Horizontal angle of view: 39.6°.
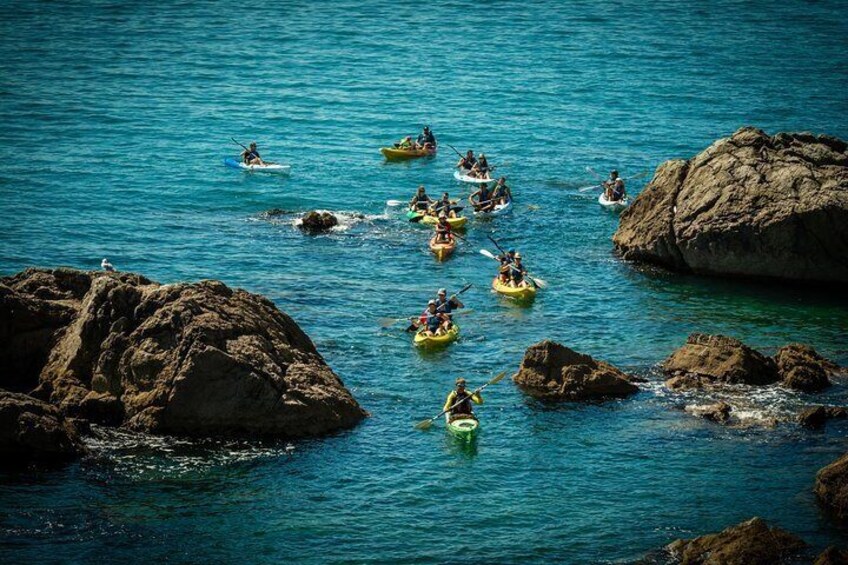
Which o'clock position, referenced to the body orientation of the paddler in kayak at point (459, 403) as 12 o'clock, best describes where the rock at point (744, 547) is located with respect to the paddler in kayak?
The rock is roughly at 11 o'clock from the paddler in kayak.

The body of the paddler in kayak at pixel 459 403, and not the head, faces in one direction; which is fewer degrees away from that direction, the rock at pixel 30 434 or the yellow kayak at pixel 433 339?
the rock

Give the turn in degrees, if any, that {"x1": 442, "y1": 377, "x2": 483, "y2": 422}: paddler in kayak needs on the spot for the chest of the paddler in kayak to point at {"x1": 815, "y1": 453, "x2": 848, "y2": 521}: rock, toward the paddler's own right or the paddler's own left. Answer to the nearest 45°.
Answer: approximately 45° to the paddler's own left

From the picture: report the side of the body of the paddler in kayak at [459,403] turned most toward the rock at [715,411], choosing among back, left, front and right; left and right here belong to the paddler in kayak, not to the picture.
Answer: left

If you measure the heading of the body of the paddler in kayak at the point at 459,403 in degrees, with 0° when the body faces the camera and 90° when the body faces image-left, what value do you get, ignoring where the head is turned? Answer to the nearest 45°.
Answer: approximately 0°

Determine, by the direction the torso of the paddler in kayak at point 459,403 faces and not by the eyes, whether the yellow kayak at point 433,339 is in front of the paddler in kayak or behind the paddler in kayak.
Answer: behind

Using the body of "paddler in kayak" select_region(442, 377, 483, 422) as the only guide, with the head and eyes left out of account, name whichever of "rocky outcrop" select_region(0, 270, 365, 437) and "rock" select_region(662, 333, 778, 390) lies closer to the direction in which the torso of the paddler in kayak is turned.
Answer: the rocky outcrop

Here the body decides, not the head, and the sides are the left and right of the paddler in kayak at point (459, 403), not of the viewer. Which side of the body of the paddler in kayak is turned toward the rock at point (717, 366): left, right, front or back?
left

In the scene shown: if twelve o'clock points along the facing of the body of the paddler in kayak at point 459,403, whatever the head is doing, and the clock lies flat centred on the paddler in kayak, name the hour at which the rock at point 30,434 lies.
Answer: The rock is roughly at 2 o'clock from the paddler in kayak.

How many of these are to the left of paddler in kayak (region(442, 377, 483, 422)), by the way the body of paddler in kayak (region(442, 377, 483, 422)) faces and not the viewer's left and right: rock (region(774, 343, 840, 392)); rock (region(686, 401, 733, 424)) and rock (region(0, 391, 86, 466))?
2
